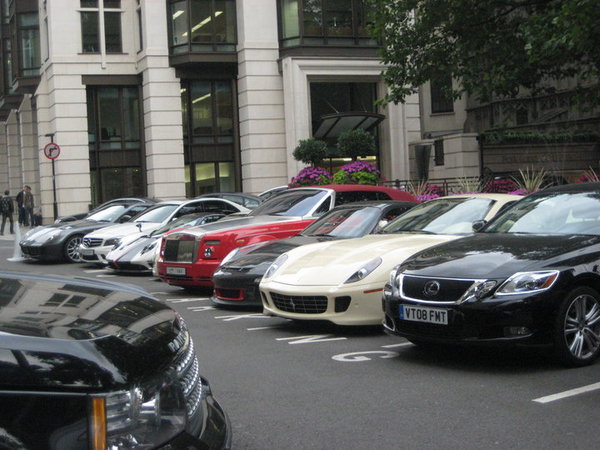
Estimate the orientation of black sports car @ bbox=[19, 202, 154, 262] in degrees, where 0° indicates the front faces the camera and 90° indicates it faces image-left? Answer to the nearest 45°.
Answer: approximately 45°

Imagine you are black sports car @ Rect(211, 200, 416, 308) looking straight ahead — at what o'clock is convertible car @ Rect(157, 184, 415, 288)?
The convertible car is roughly at 4 o'clock from the black sports car.

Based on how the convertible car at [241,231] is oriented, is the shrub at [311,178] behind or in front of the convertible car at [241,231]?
behind

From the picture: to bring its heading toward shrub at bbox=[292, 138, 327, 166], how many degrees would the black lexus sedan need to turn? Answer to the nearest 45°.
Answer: approximately 135° to its right

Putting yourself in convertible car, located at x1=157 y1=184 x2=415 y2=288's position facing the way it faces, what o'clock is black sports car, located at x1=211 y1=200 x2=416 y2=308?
The black sports car is roughly at 10 o'clock from the convertible car.

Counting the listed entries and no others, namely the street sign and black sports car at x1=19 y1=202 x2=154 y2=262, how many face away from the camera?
0

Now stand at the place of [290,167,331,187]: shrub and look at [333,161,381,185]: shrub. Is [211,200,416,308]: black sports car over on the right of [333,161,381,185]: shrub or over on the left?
right

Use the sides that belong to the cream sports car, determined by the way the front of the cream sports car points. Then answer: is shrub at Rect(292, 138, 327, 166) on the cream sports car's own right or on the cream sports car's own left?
on the cream sports car's own right
